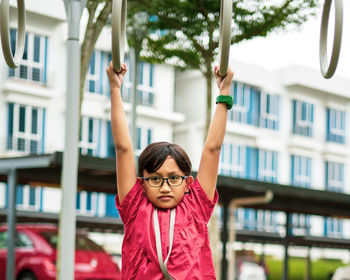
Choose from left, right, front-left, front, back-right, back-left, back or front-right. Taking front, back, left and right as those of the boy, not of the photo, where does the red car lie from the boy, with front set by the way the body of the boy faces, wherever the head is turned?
back

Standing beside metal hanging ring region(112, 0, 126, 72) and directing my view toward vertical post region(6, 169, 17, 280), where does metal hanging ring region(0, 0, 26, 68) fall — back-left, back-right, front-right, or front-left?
front-left

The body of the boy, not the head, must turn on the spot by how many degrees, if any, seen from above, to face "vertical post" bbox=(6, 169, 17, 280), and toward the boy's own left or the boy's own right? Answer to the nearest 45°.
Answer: approximately 180°

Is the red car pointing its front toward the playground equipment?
no

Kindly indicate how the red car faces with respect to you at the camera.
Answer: facing away from the viewer and to the left of the viewer

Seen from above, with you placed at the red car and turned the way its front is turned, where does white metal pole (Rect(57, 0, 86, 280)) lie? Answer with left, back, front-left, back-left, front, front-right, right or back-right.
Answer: back-left

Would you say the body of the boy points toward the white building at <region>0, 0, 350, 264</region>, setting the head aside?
no

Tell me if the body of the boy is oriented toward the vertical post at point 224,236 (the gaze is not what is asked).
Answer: no

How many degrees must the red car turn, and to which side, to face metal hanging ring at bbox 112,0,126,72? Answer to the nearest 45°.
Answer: approximately 135° to its left

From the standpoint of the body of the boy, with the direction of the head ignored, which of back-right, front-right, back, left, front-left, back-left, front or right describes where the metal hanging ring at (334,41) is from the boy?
back-left

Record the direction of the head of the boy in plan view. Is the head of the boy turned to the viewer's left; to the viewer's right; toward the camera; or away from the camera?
toward the camera

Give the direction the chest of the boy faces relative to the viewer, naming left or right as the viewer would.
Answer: facing the viewer

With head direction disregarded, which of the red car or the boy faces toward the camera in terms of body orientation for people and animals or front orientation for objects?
the boy

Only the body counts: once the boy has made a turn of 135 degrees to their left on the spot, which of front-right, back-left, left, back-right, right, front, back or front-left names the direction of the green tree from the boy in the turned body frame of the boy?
front-left

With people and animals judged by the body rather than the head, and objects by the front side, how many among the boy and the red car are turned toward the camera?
1

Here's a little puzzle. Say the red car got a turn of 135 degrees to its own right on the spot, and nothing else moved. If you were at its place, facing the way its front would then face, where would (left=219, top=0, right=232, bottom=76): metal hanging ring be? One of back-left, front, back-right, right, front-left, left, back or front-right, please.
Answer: right
